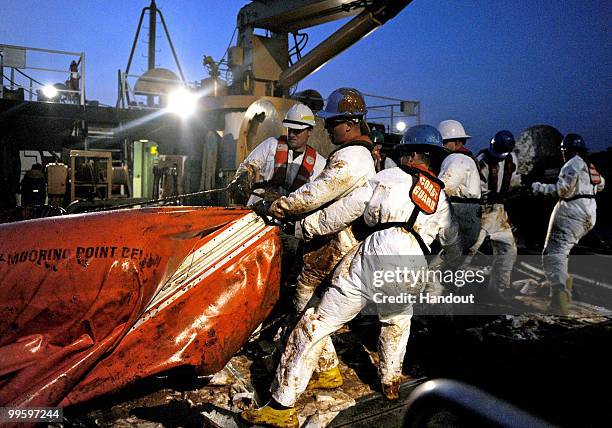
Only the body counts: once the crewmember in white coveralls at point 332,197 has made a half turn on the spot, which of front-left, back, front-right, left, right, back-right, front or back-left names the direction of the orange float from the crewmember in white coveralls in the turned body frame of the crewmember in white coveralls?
back-right

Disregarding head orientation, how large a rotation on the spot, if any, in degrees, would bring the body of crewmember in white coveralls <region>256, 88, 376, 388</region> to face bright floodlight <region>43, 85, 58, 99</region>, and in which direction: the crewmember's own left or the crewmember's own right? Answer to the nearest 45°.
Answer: approximately 45° to the crewmember's own right

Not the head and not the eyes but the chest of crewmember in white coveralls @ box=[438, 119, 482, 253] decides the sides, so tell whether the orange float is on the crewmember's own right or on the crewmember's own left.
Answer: on the crewmember's own left

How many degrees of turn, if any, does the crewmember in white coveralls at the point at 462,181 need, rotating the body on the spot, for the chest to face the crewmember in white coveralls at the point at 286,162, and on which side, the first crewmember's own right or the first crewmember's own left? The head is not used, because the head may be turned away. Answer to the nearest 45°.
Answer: approximately 45° to the first crewmember's own left

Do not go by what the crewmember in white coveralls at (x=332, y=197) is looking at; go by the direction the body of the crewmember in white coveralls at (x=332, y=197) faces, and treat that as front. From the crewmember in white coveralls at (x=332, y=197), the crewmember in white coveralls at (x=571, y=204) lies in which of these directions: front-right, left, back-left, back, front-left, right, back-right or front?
back-right

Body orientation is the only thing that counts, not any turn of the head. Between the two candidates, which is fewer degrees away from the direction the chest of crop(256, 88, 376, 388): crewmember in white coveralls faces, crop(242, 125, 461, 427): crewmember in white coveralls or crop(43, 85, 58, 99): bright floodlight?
the bright floodlight

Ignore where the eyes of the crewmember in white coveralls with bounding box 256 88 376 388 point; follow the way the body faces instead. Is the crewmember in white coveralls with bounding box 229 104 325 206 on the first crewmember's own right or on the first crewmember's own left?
on the first crewmember's own right

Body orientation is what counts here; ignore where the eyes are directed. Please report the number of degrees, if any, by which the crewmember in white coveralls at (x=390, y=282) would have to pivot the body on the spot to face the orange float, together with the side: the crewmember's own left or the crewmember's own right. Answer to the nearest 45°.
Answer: approximately 45° to the crewmember's own left

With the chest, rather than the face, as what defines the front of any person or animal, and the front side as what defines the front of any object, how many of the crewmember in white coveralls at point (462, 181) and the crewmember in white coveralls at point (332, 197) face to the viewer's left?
2

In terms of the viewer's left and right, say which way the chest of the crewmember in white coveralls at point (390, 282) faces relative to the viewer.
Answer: facing away from the viewer and to the left of the viewer

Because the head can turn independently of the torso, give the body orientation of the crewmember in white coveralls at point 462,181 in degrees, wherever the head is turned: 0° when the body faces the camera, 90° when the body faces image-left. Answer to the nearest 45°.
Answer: approximately 90°

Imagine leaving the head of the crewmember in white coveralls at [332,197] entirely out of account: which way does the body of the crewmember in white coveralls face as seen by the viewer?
to the viewer's left

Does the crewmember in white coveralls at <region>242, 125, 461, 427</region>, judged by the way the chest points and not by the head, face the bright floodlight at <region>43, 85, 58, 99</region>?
yes
